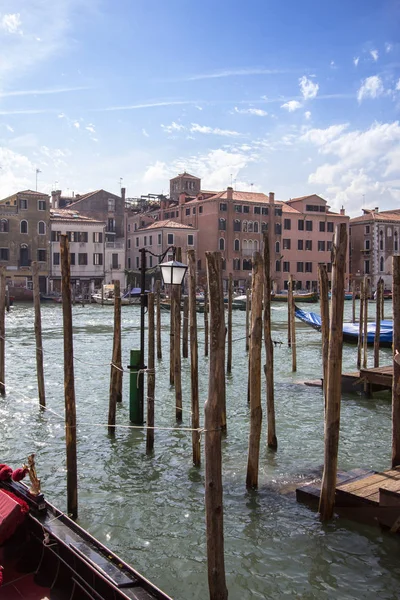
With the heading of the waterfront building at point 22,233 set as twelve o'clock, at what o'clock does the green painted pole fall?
The green painted pole is roughly at 12 o'clock from the waterfront building.

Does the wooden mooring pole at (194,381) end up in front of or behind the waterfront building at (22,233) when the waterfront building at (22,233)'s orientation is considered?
in front

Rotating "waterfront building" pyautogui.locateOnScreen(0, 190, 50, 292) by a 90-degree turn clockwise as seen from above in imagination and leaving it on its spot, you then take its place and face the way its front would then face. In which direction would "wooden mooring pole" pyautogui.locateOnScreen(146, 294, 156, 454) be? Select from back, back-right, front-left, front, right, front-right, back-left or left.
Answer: left

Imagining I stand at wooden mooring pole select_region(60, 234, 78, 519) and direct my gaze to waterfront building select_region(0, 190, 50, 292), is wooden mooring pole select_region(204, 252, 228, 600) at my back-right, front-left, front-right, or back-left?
back-right

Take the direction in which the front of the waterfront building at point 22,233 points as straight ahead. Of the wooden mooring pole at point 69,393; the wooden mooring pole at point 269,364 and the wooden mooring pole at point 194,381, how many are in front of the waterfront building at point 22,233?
3

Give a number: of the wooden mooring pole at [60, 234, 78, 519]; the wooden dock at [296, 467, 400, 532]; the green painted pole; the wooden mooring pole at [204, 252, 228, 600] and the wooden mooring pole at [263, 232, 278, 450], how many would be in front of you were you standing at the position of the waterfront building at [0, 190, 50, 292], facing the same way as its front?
5

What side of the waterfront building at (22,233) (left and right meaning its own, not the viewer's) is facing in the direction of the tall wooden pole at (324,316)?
front

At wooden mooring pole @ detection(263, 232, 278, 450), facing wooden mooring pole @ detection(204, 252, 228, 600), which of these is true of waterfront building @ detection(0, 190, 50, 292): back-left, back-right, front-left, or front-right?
back-right

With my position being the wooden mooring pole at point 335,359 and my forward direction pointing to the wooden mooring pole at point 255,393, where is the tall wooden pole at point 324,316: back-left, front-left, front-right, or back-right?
front-right

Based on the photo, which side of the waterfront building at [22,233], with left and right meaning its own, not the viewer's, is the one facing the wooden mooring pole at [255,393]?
front

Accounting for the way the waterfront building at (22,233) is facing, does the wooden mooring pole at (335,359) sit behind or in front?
in front

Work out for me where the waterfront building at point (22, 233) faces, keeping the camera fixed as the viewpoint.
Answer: facing the viewer

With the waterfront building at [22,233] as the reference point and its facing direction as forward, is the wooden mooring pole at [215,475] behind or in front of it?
in front

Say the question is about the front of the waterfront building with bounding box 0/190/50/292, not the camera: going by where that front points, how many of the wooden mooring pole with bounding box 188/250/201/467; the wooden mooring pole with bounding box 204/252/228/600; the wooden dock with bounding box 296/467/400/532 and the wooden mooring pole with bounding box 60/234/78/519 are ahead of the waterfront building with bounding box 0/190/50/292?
4
